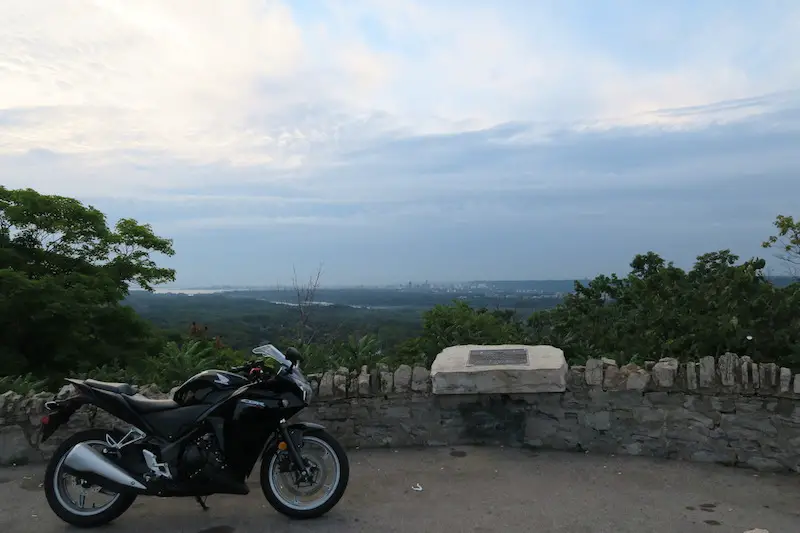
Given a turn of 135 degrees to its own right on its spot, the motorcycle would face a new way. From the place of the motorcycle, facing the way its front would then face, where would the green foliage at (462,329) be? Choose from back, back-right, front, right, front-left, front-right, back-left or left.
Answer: back

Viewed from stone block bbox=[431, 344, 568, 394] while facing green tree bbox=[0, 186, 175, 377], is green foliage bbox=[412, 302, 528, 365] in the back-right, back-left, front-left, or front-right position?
front-right

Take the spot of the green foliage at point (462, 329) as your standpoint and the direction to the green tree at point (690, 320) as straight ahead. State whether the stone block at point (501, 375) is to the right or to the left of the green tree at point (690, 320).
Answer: right

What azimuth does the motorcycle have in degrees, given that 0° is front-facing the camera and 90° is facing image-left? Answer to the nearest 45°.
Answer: approximately 270°

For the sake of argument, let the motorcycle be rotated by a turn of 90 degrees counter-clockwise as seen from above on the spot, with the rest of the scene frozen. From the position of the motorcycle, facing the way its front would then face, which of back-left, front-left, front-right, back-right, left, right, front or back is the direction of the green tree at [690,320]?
right

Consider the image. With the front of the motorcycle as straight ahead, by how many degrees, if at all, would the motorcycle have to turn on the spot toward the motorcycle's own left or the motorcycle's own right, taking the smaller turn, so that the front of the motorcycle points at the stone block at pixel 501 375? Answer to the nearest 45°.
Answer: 0° — it already faces it

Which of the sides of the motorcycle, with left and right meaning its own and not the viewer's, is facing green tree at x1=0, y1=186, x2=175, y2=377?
left
